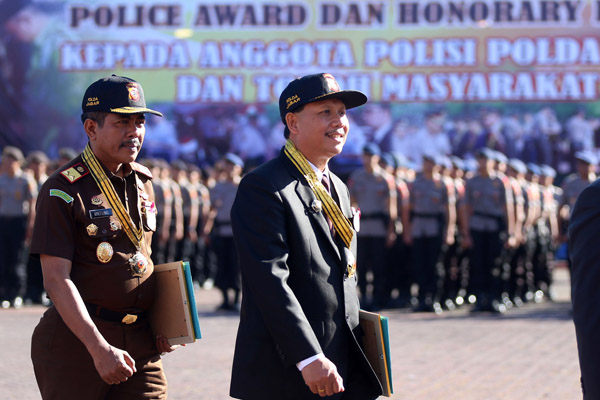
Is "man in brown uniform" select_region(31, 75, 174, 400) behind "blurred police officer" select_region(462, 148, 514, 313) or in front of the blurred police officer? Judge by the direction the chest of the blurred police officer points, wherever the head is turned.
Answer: in front

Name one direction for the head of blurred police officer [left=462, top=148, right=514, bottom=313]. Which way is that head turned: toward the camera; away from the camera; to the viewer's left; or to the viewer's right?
toward the camera

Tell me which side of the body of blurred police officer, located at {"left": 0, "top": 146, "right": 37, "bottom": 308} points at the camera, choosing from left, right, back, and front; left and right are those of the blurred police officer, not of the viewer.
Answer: front

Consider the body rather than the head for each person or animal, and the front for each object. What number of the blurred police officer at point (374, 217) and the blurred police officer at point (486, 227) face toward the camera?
2

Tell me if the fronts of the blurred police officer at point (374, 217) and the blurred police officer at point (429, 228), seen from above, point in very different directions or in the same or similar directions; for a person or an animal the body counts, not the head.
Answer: same or similar directions

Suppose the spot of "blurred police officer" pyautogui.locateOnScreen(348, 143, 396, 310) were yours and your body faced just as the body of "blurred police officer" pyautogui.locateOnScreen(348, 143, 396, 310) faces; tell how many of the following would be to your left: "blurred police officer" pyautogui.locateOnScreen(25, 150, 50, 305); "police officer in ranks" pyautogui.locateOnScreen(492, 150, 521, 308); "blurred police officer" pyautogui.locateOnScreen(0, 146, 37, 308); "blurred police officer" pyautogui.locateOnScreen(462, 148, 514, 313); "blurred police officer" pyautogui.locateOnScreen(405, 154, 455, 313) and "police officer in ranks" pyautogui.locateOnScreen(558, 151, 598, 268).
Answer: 4

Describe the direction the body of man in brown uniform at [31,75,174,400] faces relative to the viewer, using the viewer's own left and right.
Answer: facing the viewer and to the right of the viewer

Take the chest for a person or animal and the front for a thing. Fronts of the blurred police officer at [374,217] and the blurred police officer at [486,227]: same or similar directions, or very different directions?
same or similar directions

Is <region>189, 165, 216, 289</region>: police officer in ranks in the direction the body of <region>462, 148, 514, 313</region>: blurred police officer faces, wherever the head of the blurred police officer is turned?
no

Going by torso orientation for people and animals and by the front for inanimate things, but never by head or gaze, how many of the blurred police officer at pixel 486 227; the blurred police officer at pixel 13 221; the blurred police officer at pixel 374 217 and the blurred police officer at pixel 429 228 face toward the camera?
4

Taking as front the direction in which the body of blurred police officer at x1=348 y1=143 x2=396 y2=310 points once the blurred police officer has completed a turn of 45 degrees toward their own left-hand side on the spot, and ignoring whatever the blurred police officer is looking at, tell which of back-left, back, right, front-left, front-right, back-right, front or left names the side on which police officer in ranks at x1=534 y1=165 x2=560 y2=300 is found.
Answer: left

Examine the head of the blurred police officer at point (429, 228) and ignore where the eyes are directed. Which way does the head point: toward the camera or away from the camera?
toward the camera

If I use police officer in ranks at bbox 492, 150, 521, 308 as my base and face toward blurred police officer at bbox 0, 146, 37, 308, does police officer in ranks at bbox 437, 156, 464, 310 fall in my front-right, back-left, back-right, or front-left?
front-right

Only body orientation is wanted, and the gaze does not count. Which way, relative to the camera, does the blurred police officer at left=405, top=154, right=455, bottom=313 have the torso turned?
toward the camera

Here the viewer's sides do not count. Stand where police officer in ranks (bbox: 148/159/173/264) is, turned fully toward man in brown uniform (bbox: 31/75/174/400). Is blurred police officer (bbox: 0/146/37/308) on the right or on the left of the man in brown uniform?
right

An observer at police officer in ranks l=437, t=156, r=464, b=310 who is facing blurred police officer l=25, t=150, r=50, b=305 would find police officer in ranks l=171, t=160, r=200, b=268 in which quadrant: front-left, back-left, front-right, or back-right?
front-right

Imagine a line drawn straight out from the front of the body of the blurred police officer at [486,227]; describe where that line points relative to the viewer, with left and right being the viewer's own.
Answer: facing the viewer
